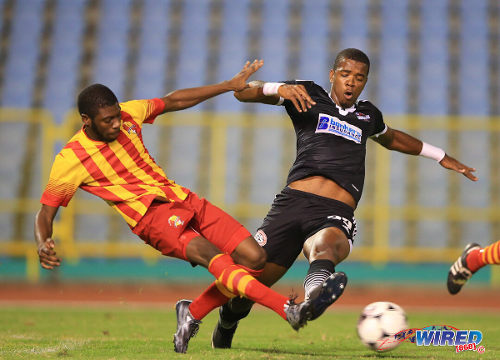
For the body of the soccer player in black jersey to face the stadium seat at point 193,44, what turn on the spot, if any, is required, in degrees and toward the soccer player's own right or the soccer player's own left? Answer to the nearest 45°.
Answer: approximately 180°

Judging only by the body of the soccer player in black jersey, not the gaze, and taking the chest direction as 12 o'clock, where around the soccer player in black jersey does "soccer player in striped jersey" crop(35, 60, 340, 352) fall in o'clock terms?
The soccer player in striped jersey is roughly at 2 o'clock from the soccer player in black jersey.

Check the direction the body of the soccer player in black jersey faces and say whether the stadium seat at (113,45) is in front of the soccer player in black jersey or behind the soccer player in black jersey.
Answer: behind

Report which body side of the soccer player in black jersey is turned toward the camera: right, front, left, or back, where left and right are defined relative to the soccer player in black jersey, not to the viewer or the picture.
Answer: front

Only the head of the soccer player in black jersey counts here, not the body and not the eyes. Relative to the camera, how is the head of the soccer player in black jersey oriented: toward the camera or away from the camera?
toward the camera

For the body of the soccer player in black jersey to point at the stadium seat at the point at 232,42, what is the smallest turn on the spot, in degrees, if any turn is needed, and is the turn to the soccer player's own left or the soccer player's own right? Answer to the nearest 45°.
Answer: approximately 180°

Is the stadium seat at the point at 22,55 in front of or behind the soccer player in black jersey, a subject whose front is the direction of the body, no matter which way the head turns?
behind

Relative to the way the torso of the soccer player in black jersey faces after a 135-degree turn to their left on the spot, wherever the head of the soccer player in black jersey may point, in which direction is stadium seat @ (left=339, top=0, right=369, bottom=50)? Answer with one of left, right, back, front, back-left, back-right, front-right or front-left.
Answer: front-left

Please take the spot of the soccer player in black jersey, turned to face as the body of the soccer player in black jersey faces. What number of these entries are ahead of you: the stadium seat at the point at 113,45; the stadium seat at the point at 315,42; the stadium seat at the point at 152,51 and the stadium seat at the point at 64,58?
0

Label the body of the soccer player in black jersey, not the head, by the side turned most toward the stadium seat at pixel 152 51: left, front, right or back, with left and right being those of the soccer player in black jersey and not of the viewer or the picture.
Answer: back

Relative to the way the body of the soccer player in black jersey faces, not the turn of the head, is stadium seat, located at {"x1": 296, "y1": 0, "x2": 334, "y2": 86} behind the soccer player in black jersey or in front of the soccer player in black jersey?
behind

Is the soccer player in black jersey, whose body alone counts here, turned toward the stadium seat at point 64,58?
no

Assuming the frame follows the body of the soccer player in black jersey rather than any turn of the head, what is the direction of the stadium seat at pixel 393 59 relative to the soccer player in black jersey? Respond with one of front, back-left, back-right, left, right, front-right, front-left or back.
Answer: back
